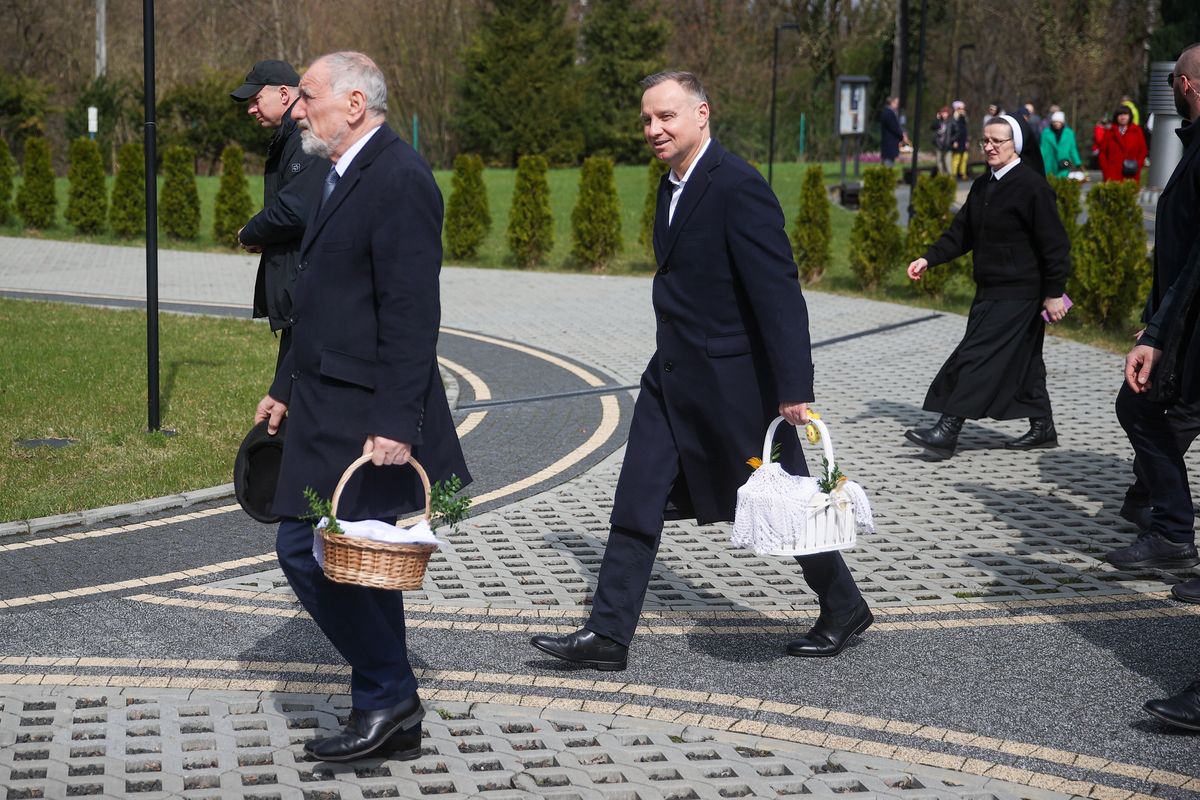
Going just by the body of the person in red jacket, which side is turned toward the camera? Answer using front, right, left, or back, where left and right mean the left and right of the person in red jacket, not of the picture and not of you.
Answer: front

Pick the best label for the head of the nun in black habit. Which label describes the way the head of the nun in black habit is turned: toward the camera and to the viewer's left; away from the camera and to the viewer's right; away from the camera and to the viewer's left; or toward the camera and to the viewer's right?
toward the camera and to the viewer's left

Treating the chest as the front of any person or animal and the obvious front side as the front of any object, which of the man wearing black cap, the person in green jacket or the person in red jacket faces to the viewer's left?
the man wearing black cap

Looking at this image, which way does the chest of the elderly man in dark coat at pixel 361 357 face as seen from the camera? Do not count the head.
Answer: to the viewer's left

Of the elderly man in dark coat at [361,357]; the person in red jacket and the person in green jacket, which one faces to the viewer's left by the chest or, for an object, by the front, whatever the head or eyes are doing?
the elderly man in dark coat

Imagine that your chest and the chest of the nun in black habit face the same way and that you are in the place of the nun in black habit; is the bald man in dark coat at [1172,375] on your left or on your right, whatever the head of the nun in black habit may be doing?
on your left

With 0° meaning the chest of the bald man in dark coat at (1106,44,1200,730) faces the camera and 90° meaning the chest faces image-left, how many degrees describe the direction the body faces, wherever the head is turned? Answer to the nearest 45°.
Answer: approximately 90°

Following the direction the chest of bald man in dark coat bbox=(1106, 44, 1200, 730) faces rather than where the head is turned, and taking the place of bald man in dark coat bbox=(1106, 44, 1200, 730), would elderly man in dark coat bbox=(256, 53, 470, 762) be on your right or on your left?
on your left

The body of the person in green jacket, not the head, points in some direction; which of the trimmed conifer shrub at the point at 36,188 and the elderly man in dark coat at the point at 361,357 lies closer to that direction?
the elderly man in dark coat

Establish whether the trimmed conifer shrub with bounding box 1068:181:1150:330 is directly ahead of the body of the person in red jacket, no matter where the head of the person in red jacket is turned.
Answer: yes

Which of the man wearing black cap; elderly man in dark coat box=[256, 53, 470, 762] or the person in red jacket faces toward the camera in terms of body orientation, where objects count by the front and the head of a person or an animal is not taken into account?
the person in red jacket

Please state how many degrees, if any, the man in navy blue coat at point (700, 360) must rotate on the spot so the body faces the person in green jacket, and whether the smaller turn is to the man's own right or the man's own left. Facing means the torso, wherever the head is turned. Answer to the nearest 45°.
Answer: approximately 135° to the man's own right

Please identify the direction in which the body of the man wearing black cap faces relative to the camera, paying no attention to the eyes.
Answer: to the viewer's left
